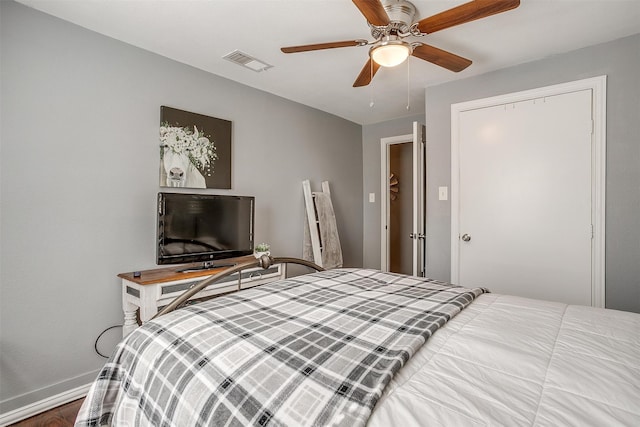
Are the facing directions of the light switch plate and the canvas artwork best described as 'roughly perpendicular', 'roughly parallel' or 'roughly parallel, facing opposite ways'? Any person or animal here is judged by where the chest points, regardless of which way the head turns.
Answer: roughly perpendicular

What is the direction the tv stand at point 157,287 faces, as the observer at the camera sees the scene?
facing the viewer and to the right of the viewer

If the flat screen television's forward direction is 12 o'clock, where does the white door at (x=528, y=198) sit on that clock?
The white door is roughly at 11 o'clock from the flat screen television.

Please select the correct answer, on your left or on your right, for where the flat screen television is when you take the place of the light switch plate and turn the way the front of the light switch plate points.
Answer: on your right

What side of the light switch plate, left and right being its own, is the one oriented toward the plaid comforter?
front

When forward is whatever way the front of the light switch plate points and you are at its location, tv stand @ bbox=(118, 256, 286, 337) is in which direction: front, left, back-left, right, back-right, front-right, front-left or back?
front-right

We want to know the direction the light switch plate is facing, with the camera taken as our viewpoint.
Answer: facing the viewer

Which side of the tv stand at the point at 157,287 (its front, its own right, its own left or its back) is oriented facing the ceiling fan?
front

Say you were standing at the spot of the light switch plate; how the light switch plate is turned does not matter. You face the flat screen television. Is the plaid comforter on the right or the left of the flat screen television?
left

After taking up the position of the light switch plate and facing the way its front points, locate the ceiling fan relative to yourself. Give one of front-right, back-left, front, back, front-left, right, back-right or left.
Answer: front

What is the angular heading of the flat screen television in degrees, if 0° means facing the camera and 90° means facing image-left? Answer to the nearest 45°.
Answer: approximately 315°

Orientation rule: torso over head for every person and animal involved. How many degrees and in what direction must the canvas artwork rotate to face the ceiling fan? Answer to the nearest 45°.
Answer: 0° — it already faces it

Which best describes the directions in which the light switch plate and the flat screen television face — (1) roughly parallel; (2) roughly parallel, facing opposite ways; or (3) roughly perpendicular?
roughly perpendicular

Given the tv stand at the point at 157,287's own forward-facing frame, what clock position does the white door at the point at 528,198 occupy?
The white door is roughly at 11 o'clock from the tv stand.

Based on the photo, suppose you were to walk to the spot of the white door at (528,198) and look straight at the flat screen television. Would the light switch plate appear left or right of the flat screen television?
right
